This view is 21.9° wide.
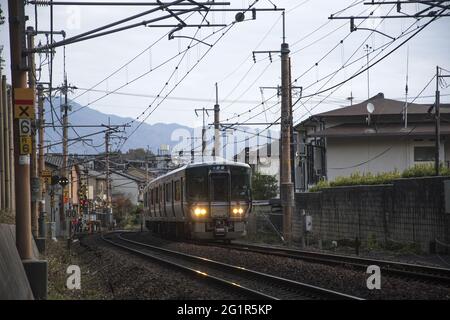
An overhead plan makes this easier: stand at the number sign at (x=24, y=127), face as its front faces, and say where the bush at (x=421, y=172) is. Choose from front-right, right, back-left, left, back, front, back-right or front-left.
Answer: back-left

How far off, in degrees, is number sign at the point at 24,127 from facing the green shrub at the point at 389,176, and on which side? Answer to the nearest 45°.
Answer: approximately 135° to its left

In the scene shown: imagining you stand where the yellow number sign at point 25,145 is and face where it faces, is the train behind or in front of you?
behind

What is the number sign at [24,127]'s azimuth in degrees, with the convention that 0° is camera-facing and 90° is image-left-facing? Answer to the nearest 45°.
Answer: approximately 0°

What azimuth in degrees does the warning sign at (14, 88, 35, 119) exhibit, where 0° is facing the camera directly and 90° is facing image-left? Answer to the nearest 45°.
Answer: approximately 0°

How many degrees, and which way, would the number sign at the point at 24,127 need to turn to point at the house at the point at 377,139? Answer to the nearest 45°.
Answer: approximately 135° to its left

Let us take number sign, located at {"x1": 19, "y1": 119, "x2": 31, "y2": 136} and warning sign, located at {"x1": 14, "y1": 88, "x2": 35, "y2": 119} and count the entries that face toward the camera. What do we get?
2

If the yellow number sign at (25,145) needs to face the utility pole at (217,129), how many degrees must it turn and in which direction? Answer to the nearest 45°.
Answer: approximately 180°

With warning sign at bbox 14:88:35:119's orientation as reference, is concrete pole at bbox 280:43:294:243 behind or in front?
behind

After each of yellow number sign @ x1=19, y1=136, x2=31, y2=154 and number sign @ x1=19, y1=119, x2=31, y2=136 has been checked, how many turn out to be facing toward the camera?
2
